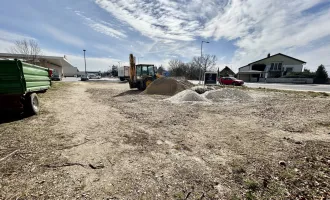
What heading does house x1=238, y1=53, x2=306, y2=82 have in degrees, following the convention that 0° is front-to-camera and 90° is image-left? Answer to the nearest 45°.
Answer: approximately 0°

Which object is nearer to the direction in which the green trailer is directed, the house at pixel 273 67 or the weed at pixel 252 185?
the house

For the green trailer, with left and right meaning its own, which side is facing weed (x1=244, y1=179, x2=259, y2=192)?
right

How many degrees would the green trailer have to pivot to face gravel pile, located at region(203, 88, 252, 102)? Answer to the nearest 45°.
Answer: approximately 45° to its right

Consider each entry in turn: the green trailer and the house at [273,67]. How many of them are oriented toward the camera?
1

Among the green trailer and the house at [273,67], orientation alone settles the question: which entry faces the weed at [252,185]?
the house

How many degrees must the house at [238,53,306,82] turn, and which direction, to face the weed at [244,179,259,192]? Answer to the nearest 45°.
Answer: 0° — it already faces it

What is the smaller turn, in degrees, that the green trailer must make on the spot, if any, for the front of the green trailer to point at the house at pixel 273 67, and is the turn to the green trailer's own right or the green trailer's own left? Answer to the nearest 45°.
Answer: approximately 45° to the green trailer's own right

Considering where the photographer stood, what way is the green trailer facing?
facing away from the viewer and to the right of the viewer

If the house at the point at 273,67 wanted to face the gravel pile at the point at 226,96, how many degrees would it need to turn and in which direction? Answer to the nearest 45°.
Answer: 0° — it already faces it

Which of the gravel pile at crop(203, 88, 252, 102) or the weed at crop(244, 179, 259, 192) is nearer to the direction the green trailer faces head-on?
the gravel pile

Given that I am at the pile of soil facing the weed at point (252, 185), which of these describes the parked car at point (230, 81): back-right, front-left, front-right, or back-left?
back-left
